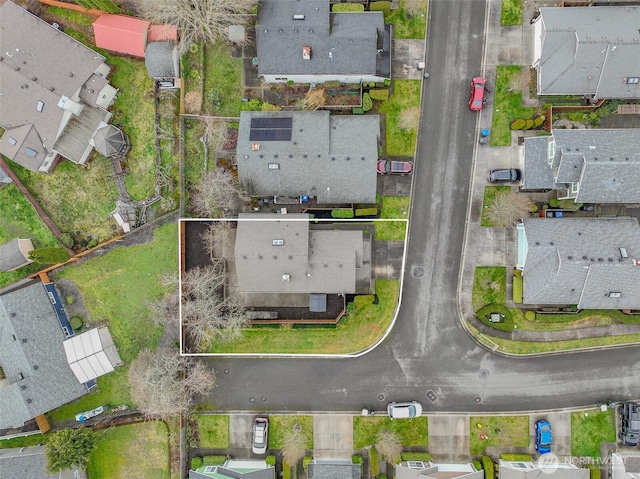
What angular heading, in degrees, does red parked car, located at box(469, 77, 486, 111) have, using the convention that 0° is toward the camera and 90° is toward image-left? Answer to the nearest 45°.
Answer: approximately 180°

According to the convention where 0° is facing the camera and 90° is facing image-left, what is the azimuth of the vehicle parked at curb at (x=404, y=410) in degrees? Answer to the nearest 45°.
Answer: approximately 270°

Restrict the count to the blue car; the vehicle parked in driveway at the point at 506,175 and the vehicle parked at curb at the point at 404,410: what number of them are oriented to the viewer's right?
2

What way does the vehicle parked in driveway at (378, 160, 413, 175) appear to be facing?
to the viewer's left

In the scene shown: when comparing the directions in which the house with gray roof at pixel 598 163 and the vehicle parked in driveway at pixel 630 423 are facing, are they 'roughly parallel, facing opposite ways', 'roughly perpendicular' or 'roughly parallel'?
roughly perpendicular

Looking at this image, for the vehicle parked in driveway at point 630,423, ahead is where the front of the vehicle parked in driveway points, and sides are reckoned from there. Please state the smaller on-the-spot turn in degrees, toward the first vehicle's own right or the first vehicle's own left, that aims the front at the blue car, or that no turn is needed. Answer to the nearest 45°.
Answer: approximately 45° to the first vehicle's own right

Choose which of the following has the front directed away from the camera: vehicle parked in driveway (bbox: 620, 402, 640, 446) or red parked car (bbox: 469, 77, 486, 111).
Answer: the red parked car

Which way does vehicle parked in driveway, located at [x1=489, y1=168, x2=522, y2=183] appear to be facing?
to the viewer's right

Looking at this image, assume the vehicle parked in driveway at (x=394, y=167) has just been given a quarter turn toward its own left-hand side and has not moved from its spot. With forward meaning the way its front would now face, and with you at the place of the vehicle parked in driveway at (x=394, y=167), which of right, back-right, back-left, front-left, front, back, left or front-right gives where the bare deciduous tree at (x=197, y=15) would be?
right

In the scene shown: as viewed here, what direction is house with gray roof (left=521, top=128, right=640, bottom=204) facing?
to the viewer's left

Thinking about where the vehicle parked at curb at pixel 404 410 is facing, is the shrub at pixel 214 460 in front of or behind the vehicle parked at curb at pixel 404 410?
behind

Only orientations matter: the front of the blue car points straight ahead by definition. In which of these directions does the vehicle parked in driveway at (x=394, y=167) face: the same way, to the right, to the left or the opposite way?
to the right

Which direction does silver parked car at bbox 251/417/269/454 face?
toward the camera

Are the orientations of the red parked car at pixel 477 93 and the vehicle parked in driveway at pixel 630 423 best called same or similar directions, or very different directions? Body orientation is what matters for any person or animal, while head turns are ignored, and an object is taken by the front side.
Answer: very different directions
